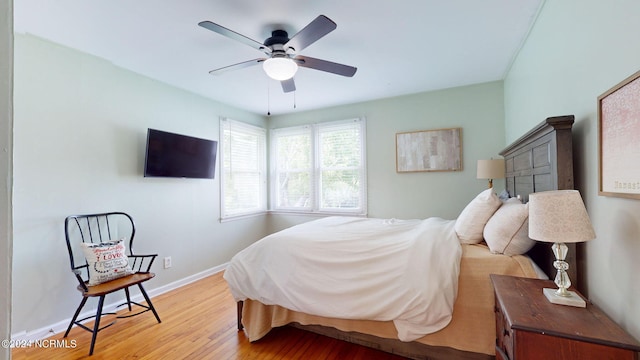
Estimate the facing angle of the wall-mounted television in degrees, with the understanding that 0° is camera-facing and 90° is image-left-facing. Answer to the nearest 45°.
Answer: approximately 315°

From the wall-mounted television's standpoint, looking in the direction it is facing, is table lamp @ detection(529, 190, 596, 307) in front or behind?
in front

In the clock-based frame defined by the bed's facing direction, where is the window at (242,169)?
The window is roughly at 1 o'clock from the bed.

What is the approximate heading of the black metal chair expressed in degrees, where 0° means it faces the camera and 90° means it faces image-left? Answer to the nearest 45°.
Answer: approximately 315°

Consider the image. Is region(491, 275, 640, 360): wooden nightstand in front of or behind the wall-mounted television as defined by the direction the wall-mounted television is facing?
in front

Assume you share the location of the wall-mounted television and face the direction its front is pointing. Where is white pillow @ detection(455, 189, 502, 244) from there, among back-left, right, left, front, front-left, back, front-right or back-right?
front

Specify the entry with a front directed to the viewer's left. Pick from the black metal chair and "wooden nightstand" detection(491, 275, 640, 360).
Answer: the wooden nightstand

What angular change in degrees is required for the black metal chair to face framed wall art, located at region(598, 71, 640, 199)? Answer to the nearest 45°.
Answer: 0° — it already faces it

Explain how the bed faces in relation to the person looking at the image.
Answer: facing to the left of the viewer

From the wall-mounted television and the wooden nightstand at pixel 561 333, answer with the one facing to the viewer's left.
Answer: the wooden nightstand

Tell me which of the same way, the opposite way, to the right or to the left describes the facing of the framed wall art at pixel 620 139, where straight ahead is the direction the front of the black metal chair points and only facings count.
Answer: the opposite way

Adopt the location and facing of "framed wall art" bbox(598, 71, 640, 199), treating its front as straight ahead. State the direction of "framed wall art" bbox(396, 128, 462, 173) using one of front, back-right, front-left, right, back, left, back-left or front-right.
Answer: right

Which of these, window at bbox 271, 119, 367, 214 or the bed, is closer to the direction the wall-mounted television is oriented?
the bed

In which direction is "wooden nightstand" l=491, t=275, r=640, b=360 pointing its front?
to the viewer's left
